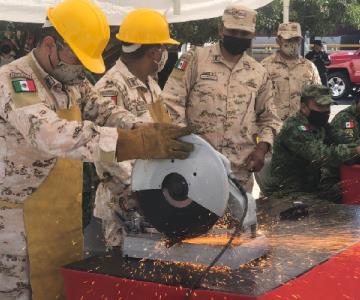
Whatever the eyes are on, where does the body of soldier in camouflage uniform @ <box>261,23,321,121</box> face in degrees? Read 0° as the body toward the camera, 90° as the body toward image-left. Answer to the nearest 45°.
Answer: approximately 0°

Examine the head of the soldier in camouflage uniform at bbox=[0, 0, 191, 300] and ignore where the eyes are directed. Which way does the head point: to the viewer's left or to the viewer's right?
to the viewer's right

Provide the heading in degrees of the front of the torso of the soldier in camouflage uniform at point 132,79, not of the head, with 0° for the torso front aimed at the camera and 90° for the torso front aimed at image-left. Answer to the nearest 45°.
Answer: approximately 315°

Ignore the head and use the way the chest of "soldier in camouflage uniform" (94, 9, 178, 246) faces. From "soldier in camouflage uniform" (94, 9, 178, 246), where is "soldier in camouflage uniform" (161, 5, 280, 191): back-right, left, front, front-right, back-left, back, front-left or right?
left

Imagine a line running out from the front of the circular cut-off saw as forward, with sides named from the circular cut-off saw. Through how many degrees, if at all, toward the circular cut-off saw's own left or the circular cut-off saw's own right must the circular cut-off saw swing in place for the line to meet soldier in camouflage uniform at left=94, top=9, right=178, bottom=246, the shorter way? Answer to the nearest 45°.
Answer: approximately 90° to the circular cut-off saw's own right

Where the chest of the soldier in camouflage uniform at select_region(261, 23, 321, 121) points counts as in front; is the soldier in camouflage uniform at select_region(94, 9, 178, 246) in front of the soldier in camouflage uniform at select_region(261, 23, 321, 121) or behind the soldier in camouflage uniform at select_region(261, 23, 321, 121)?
in front

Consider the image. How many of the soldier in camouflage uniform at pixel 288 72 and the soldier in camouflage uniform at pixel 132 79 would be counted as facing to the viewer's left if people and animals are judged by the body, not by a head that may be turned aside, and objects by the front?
0

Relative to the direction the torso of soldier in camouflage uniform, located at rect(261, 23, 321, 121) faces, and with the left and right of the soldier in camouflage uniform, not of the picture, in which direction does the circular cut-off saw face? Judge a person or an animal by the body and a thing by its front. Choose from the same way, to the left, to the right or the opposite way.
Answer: to the right

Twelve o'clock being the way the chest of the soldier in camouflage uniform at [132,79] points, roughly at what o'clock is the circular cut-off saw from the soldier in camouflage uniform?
The circular cut-off saw is roughly at 1 o'clock from the soldier in camouflage uniform.

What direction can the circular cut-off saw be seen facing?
to the viewer's left

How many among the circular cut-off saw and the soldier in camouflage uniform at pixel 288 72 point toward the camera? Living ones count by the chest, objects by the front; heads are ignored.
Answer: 1

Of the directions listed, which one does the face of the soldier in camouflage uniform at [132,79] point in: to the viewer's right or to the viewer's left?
to the viewer's right
